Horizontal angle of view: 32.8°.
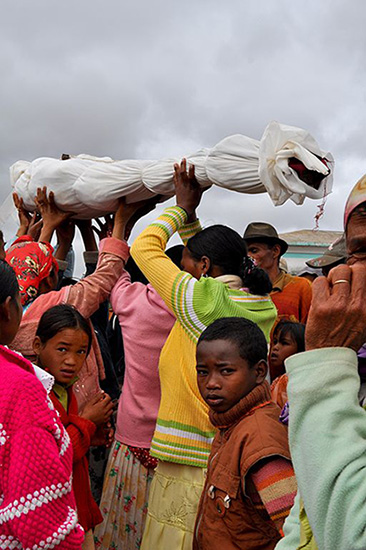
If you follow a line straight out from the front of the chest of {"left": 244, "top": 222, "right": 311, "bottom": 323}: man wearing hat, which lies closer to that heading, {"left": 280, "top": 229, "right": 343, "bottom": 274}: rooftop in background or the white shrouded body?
the white shrouded body

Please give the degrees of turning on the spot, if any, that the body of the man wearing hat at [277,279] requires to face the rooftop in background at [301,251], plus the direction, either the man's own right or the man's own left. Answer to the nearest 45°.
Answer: approximately 135° to the man's own right

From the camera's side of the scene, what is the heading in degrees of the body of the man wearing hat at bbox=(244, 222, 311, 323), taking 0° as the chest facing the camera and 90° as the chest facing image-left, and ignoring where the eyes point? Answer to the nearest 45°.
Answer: approximately 45°
